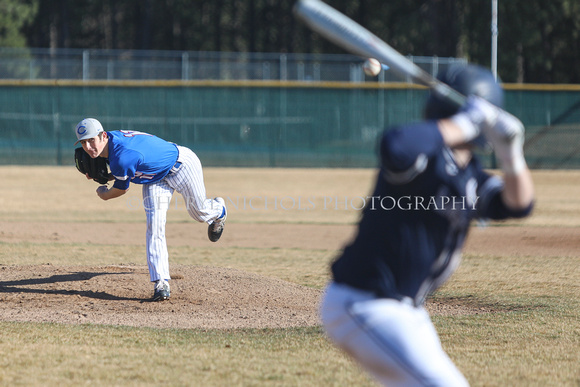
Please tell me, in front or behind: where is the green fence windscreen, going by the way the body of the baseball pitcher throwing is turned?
behind
